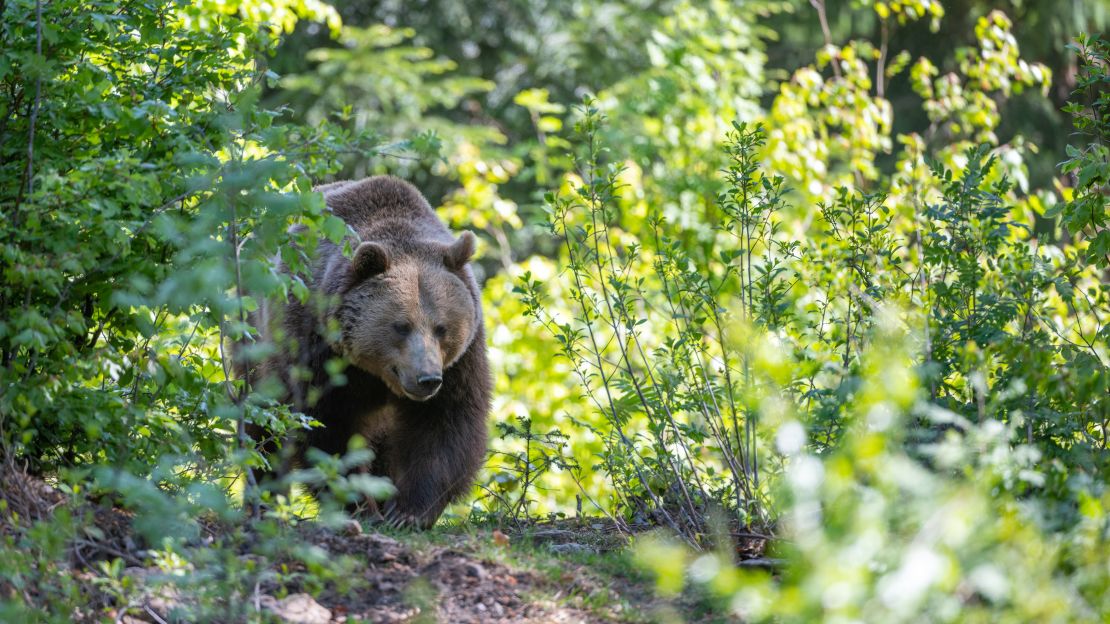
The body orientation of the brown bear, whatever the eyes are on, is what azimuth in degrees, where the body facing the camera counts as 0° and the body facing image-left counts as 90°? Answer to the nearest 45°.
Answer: approximately 315°
